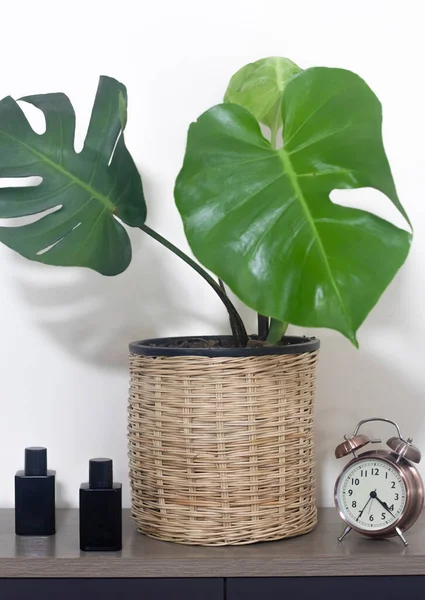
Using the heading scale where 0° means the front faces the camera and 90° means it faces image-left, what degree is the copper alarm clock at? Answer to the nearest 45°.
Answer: approximately 45°

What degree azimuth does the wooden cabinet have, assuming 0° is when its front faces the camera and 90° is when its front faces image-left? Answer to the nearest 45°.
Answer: approximately 0°
